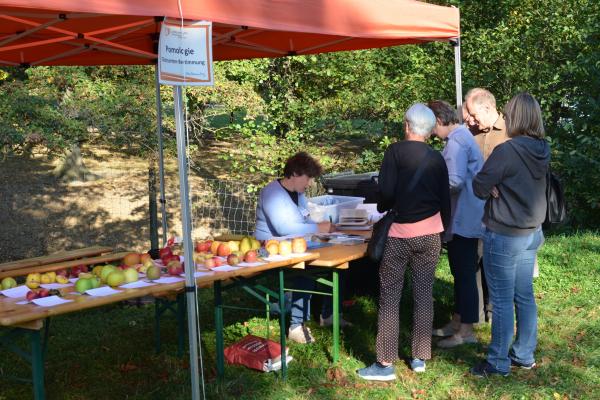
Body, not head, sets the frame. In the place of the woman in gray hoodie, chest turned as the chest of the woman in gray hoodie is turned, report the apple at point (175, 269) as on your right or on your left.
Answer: on your left

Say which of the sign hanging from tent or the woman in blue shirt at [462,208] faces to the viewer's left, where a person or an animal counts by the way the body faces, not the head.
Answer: the woman in blue shirt

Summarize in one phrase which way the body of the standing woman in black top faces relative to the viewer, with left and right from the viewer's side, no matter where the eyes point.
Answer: facing away from the viewer and to the left of the viewer

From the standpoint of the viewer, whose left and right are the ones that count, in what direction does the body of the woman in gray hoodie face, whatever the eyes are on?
facing away from the viewer and to the left of the viewer

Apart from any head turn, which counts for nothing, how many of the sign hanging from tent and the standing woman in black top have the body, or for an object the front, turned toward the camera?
1

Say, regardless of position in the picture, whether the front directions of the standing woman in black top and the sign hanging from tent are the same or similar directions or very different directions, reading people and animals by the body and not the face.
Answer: very different directions

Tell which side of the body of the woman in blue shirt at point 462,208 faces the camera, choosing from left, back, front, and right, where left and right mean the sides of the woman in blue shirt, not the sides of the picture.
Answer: left

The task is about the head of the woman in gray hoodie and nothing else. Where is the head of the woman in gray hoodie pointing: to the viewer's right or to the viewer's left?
to the viewer's left

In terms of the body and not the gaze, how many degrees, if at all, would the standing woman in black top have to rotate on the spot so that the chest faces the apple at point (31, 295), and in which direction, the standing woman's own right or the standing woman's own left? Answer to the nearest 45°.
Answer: approximately 90° to the standing woman's own left
